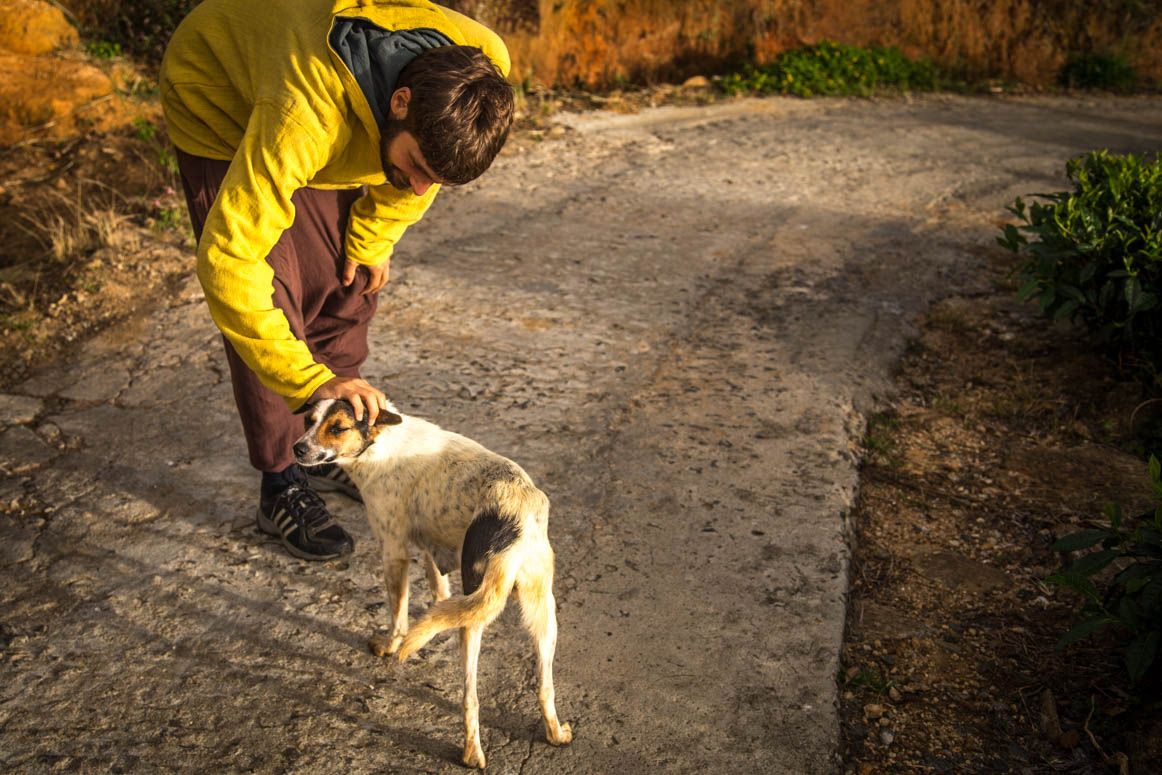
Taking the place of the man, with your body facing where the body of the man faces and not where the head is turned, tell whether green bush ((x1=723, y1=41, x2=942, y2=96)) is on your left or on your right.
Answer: on your left

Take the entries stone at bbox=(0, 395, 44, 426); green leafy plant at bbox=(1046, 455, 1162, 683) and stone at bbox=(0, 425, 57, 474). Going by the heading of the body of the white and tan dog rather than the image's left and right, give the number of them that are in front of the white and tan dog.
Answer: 2

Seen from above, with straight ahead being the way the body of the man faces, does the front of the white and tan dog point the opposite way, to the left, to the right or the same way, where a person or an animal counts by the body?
the opposite way

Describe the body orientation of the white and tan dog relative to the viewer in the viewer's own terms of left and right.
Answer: facing away from the viewer and to the left of the viewer

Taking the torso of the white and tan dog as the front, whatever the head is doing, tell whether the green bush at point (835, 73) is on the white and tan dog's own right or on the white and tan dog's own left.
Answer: on the white and tan dog's own right

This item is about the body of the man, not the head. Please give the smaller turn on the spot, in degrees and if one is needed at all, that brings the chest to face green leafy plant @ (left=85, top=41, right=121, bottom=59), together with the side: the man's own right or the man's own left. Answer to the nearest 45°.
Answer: approximately 135° to the man's own left

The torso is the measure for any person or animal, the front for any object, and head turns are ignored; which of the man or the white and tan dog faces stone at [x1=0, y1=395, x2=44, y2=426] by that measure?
the white and tan dog

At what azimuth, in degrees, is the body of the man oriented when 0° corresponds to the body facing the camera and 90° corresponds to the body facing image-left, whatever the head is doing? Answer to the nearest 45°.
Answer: approximately 315°

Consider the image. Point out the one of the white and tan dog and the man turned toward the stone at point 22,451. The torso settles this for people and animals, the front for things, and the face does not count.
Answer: the white and tan dog

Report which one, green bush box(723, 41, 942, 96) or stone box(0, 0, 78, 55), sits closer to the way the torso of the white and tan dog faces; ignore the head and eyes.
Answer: the stone

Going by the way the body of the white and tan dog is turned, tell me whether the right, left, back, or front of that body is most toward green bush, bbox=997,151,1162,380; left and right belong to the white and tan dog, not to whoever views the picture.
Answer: right

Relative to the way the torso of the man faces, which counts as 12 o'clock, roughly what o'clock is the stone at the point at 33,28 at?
The stone is roughly at 7 o'clock from the man.

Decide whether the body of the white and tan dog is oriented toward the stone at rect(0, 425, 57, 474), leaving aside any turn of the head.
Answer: yes

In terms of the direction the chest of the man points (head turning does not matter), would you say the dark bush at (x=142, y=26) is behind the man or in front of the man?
behind
